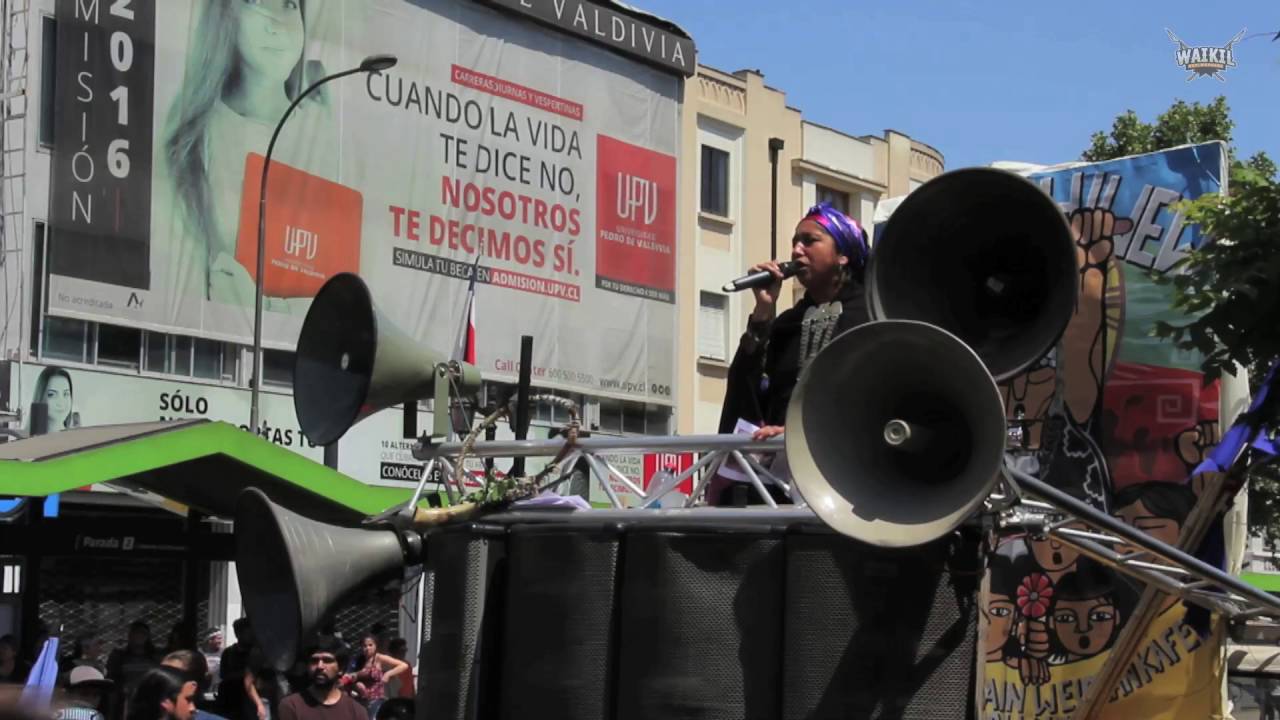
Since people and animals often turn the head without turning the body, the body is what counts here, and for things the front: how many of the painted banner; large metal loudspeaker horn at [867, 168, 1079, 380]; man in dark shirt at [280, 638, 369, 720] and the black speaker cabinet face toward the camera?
4

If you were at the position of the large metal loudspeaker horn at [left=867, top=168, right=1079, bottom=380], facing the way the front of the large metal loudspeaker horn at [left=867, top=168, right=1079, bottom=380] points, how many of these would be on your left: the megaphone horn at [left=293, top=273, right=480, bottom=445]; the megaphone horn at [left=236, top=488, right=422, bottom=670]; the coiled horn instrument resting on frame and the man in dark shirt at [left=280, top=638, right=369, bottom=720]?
0

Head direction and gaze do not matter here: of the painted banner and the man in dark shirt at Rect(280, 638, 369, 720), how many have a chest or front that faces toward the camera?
2

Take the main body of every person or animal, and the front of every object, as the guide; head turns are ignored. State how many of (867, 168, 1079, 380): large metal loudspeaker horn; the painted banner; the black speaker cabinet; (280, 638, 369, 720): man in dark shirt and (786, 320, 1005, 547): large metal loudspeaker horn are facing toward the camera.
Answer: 5

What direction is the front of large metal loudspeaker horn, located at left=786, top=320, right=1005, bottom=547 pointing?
toward the camera

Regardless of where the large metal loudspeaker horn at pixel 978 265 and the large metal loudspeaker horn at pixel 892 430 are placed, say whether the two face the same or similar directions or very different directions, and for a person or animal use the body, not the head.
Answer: same or similar directions

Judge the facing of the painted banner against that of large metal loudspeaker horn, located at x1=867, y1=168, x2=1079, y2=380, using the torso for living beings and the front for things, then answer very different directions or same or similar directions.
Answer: same or similar directions

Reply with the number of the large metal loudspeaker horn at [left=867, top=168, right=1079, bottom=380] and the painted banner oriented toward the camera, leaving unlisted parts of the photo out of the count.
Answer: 2

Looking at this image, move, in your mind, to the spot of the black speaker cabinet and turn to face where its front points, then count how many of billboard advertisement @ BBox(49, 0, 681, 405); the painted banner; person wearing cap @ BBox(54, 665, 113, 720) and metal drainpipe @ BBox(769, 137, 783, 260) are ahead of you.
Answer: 0

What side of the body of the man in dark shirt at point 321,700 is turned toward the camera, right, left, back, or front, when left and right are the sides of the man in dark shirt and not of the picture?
front

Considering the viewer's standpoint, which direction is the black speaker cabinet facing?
facing the viewer

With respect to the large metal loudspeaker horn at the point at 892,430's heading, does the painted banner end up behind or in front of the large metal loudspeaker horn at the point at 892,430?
behind

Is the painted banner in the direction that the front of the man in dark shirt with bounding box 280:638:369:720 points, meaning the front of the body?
no
